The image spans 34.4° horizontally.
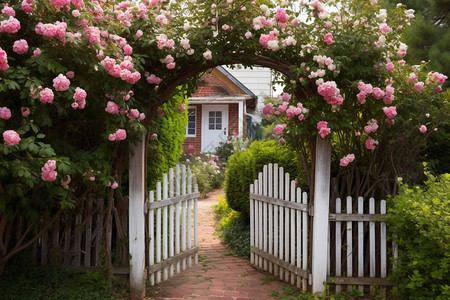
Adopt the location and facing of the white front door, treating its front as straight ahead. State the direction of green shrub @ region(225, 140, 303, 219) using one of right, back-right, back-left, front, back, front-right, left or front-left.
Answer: front

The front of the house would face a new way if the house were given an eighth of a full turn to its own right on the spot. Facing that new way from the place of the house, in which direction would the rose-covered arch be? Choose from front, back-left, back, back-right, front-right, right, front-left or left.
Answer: front-left

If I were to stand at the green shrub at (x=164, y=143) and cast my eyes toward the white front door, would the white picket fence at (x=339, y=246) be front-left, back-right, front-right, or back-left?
back-right

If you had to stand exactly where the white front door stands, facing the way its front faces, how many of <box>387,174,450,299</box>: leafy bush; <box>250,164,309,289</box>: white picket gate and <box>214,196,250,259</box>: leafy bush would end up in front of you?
3

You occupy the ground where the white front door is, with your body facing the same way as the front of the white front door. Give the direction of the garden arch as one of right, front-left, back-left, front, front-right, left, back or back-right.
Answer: front

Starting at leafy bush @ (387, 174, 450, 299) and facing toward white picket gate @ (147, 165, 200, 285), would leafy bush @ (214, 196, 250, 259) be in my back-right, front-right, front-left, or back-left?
front-right

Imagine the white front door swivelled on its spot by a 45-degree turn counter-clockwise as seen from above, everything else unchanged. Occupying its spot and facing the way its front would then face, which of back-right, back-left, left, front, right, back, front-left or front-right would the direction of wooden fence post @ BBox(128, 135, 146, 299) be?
front-right

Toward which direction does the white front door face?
toward the camera

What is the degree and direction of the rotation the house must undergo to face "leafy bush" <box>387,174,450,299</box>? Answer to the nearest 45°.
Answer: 0° — it already faces it

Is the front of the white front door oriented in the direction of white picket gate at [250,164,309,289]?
yes

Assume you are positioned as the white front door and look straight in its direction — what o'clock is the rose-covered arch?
The rose-covered arch is roughly at 12 o'clock from the white front door.

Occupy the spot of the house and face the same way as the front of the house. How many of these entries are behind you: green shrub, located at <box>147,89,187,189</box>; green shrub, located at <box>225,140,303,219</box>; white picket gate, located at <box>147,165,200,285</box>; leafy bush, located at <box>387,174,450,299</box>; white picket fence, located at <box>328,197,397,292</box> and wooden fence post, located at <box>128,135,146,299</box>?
0

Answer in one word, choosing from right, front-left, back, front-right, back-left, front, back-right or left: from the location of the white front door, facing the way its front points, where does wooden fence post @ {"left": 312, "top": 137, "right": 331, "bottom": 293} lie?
front

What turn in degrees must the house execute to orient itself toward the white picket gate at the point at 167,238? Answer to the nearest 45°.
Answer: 0° — it already faces it

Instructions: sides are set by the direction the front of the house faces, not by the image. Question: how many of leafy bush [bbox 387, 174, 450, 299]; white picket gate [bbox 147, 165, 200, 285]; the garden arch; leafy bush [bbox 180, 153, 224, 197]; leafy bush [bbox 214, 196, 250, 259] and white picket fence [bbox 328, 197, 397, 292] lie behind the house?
0

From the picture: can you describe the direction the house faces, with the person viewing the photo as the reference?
facing the viewer

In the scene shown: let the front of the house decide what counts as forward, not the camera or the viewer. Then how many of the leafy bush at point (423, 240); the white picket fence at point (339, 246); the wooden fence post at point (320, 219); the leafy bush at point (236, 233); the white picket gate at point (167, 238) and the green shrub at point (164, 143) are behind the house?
0
